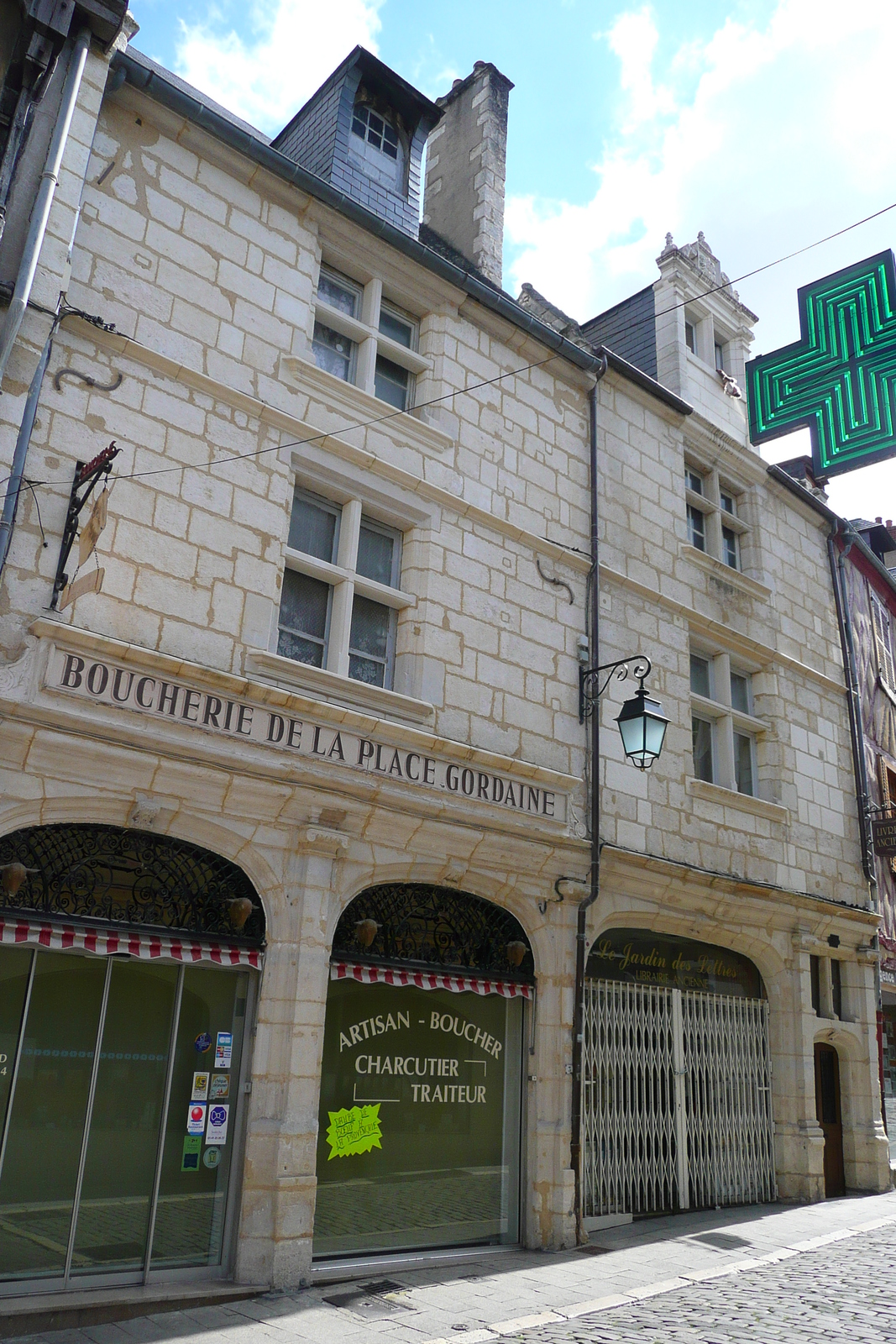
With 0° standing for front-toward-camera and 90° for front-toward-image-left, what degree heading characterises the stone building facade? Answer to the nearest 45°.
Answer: approximately 315°

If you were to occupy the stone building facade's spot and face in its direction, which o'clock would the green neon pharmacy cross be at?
The green neon pharmacy cross is roughly at 10 o'clock from the stone building facade.

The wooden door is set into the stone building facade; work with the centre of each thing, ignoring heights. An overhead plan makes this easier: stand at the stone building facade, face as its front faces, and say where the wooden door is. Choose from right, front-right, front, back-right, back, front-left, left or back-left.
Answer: left
